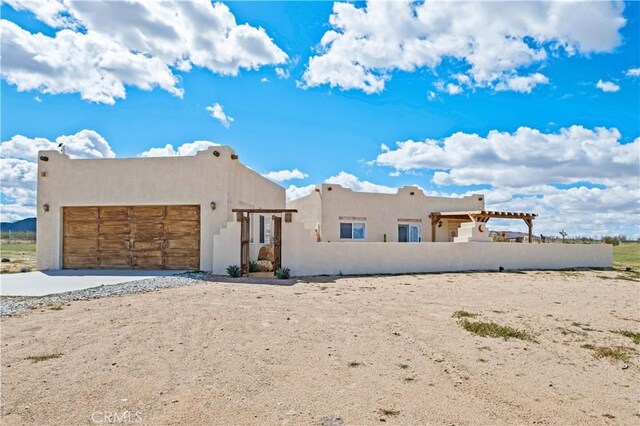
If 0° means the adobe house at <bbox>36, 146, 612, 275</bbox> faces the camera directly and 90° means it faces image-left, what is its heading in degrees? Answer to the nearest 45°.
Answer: approximately 0°
